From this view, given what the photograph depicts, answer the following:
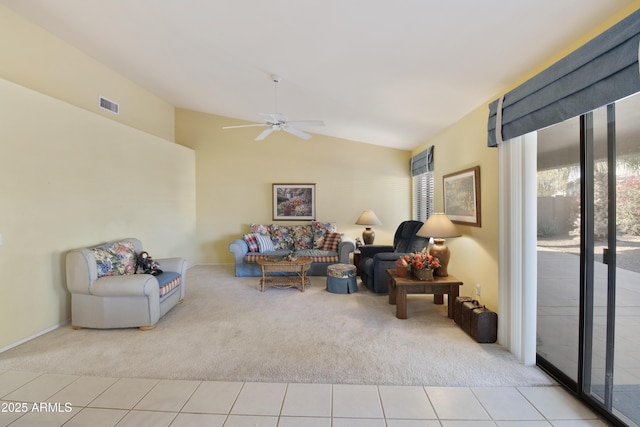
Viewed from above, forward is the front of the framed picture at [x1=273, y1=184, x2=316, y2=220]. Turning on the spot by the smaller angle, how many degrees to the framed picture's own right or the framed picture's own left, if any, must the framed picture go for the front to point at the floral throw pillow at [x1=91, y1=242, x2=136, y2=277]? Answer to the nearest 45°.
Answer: approximately 45° to the framed picture's own right

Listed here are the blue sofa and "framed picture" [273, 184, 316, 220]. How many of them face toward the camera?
2

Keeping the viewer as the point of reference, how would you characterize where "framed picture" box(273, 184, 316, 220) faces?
facing the viewer

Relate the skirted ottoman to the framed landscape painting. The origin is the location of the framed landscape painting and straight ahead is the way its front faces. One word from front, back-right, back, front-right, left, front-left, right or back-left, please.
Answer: front-right

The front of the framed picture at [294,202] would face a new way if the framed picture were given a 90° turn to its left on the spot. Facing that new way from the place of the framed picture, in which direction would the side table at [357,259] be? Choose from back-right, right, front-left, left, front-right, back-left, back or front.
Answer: front-right

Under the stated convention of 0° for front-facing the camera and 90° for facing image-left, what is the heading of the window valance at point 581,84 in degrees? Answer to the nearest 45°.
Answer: approximately 45°

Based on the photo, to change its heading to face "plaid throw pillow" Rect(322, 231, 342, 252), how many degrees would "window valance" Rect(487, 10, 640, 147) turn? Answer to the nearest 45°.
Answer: approximately 90° to its right

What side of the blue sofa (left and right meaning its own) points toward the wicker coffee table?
front

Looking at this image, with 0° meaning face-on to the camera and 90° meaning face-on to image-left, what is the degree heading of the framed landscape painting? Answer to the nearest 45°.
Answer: approximately 45°

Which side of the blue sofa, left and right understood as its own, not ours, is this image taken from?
front

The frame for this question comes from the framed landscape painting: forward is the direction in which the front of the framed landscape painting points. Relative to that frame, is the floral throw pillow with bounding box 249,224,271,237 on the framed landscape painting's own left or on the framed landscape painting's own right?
on the framed landscape painting's own right

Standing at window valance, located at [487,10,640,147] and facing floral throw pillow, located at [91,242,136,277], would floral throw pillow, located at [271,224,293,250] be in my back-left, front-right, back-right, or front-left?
front-right

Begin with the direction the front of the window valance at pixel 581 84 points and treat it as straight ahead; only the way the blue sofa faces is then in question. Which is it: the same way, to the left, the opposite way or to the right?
to the left

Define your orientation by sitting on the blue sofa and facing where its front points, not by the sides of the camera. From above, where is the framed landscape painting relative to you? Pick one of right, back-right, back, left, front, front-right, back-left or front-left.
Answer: front-left
